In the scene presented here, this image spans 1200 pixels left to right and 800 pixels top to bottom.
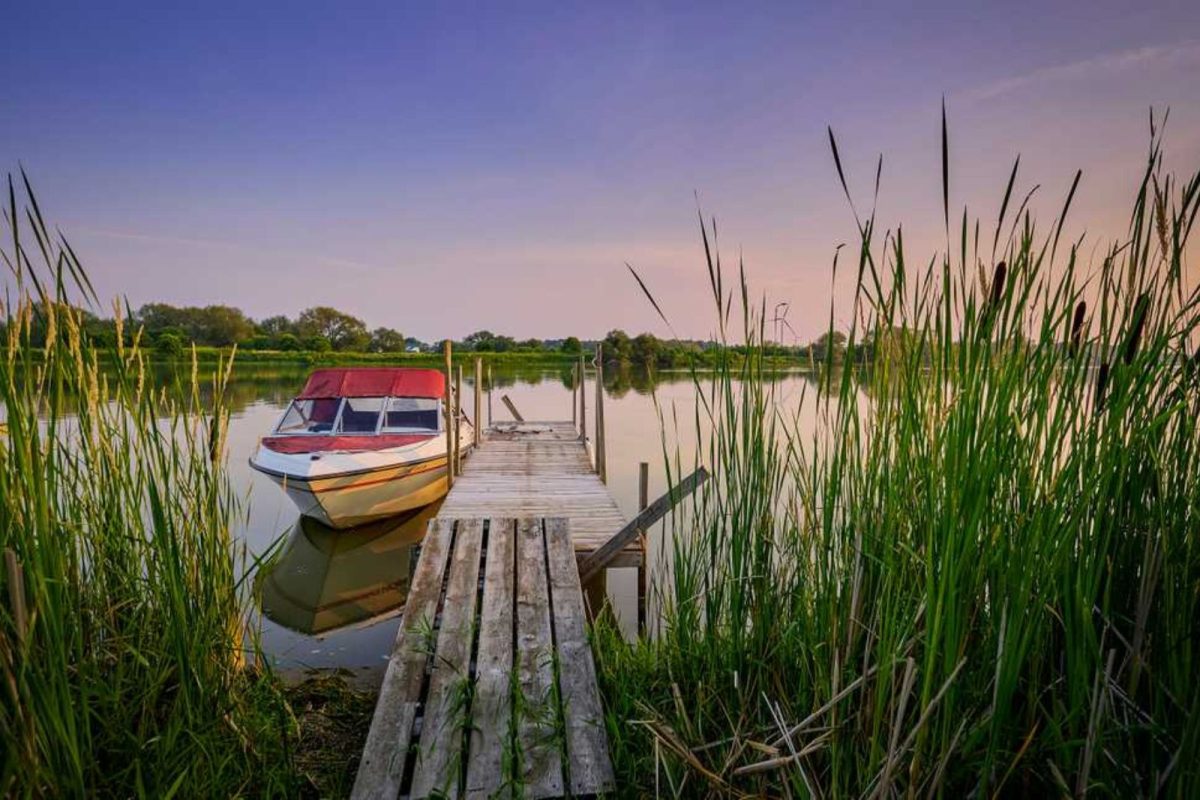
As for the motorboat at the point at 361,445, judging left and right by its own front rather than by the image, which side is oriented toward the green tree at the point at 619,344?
back

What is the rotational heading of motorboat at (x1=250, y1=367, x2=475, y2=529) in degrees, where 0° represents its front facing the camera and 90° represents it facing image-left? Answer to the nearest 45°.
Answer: approximately 45°
